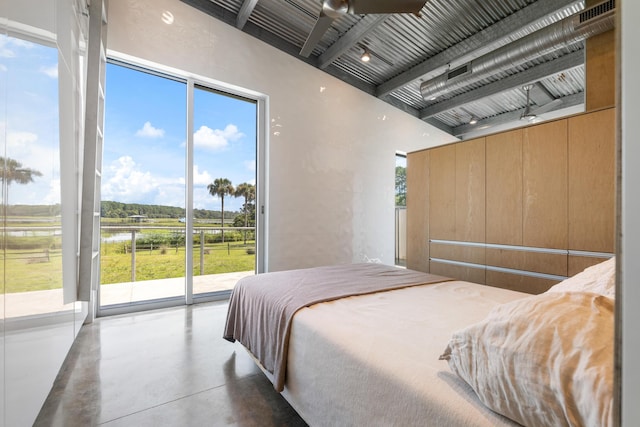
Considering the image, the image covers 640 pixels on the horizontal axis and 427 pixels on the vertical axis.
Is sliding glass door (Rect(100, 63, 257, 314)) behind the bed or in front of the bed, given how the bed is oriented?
in front

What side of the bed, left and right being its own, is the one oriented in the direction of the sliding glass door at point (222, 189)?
front

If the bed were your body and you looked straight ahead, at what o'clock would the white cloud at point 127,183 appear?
The white cloud is roughly at 11 o'clock from the bed.

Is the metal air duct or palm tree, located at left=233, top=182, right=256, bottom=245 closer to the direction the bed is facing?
the palm tree

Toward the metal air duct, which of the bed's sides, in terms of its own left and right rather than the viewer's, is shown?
right

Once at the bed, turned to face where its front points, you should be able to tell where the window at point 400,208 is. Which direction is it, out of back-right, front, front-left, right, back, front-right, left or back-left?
front-right

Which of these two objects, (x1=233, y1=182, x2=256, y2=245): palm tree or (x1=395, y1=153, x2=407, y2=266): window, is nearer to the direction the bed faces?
the palm tree

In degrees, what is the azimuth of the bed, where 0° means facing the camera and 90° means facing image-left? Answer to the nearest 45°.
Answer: approximately 135°

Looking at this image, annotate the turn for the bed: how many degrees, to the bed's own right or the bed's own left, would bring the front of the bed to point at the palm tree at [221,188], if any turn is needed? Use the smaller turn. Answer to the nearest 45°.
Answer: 0° — it already faces it
